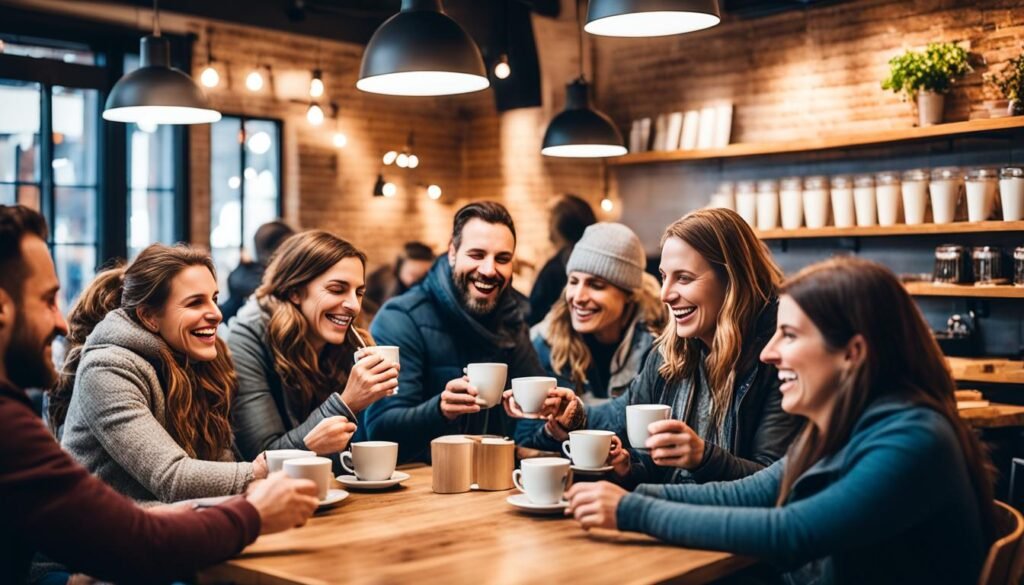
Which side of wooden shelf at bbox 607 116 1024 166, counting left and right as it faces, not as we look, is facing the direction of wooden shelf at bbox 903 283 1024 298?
left

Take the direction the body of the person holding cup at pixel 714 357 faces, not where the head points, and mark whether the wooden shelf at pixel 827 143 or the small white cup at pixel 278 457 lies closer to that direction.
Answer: the small white cup

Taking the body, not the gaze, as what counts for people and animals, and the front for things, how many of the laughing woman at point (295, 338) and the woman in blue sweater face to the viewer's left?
1

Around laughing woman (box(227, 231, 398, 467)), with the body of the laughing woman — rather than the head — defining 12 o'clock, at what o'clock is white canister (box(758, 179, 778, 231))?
The white canister is roughly at 9 o'clock from the laughing woman.

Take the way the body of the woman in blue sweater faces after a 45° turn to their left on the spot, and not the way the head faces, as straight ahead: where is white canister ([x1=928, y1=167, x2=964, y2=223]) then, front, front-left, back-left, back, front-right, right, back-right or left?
back-right

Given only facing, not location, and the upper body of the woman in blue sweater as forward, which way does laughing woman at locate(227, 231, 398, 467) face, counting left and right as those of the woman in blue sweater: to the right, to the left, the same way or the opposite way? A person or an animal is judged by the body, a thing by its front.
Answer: the opposite way

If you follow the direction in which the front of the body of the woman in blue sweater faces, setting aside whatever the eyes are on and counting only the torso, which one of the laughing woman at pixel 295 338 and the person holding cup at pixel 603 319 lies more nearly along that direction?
the laughing woman

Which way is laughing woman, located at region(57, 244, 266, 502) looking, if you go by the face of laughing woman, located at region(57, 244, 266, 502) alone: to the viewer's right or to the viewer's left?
to the viewer's right

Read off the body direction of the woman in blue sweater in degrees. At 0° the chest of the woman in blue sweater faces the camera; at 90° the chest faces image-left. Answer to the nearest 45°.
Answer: approximately 90°

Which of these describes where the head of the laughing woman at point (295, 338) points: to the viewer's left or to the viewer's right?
to the viewer's right

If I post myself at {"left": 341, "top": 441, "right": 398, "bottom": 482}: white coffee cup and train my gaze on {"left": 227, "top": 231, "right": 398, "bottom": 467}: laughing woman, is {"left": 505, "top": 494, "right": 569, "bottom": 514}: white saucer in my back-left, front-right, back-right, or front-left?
back-right

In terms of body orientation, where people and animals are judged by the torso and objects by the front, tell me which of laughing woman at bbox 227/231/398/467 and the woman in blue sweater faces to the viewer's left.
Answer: the woman in blue sweater

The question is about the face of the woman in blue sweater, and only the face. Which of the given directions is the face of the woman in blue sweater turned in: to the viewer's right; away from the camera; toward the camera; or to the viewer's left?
to the viewer's left

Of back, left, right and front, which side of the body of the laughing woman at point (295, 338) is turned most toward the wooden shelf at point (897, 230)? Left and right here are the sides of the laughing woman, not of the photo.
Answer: left
